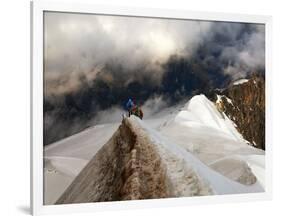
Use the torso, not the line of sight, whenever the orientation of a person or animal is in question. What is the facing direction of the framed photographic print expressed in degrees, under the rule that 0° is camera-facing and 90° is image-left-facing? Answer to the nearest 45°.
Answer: approximately 315°
